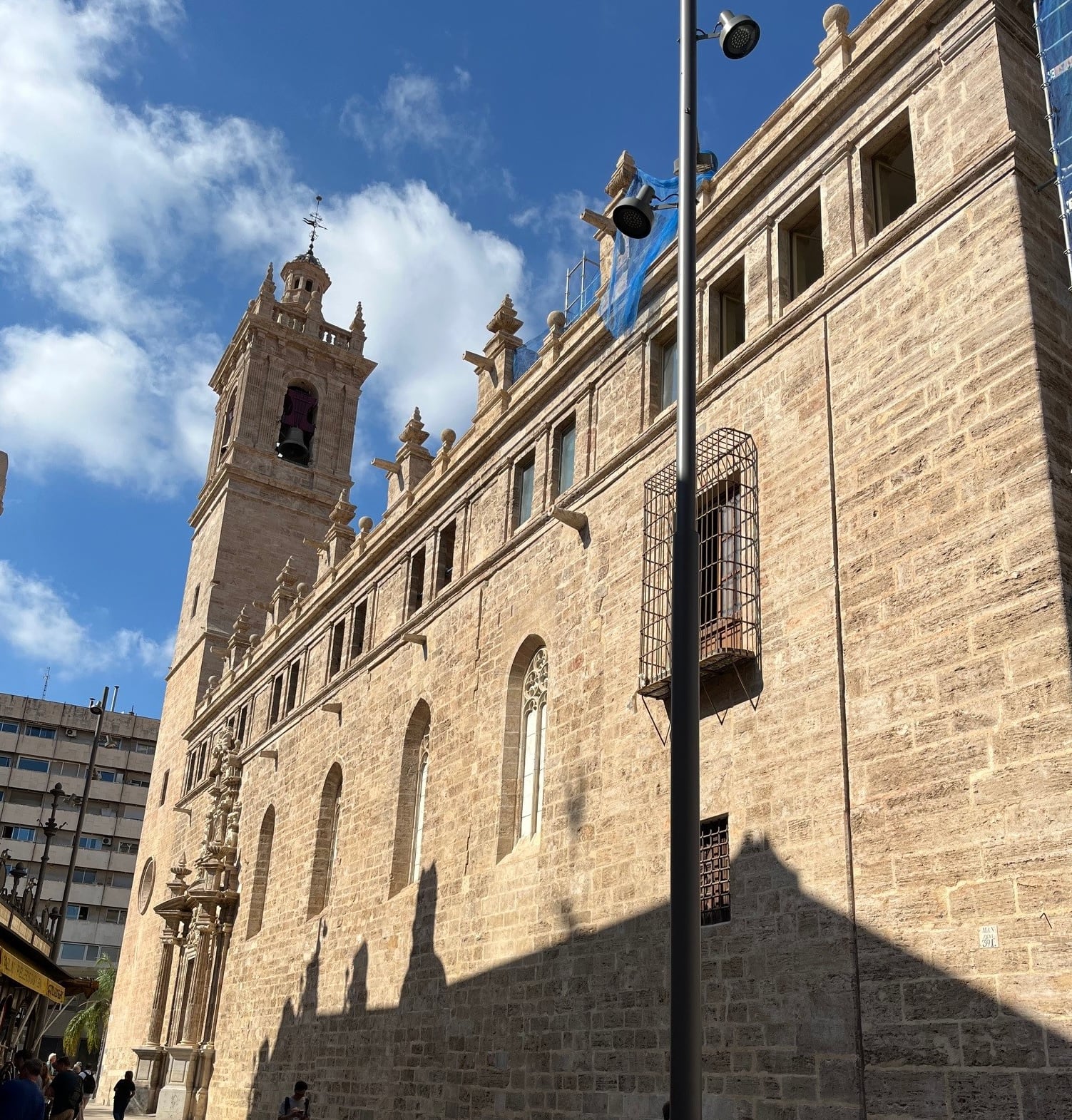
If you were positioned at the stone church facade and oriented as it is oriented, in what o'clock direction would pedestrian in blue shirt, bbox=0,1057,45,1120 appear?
The pedestrian in blue shirt is roughly at 1 o'clock from the stone church facade.

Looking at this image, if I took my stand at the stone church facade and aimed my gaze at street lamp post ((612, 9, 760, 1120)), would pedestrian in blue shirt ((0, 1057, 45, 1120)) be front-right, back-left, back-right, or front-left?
front-right

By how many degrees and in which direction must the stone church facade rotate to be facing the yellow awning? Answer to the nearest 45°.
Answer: approximately 90° to its right

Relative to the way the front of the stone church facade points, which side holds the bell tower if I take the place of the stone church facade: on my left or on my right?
on my right

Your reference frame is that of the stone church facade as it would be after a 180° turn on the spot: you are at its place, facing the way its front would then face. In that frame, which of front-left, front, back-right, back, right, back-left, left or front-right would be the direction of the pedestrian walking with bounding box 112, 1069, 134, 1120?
left

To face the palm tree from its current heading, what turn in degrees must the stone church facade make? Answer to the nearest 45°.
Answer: approximately 90° to its right

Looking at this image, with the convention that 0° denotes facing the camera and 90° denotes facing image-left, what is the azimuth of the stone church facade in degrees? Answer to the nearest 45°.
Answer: approximately 45°

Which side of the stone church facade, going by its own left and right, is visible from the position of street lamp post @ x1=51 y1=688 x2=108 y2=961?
right
